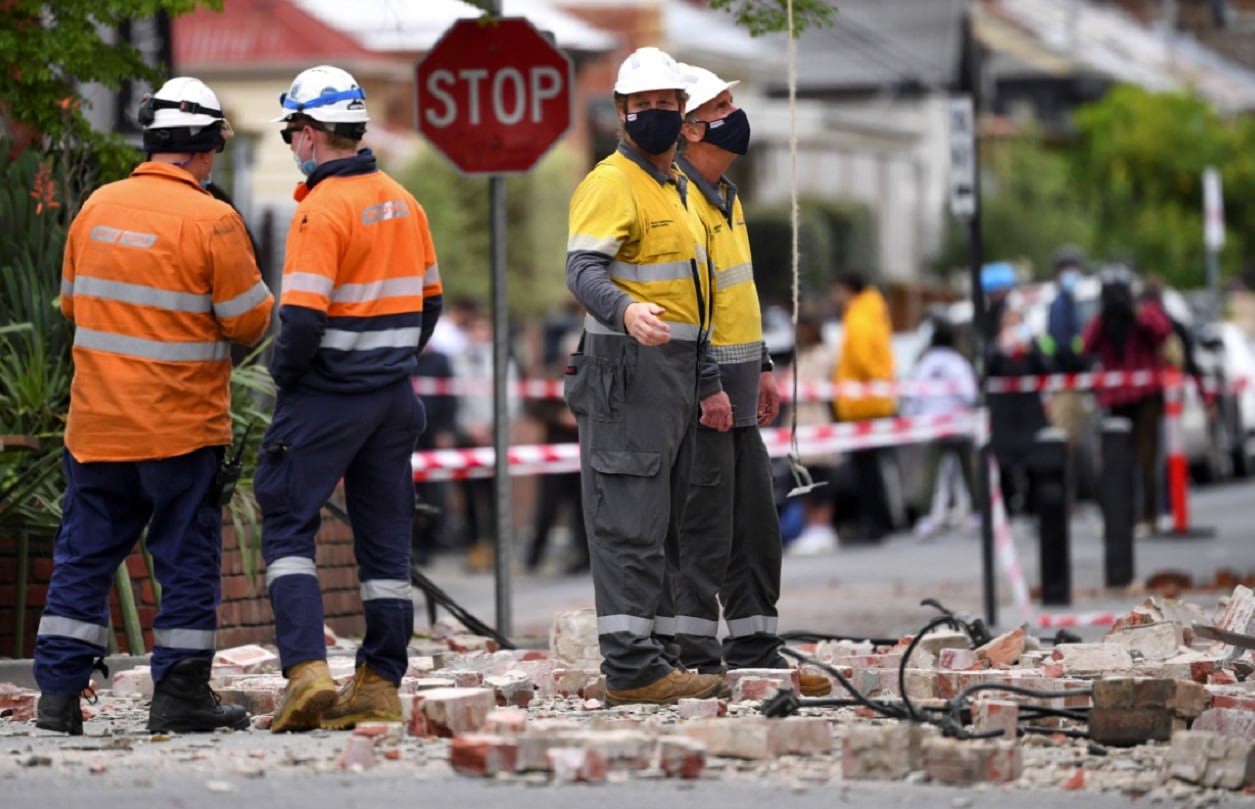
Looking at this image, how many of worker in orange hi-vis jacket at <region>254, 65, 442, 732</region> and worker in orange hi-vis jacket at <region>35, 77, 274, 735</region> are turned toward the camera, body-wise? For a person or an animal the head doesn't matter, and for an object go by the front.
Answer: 0

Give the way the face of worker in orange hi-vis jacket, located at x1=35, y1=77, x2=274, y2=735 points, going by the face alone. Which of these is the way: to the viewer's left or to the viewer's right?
to the viewer's right

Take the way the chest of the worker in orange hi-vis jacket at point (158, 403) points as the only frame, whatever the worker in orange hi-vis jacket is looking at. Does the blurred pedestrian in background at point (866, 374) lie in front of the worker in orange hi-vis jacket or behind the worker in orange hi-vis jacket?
in front

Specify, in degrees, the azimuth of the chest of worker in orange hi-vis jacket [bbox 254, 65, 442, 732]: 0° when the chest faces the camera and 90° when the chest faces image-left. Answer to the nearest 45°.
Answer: approximately 135°

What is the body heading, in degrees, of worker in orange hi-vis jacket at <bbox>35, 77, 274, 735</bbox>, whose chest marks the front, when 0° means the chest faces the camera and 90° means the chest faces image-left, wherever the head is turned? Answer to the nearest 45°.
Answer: approximately 225°

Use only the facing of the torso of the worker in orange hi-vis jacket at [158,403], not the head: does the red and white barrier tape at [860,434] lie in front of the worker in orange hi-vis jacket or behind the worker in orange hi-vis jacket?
in front
